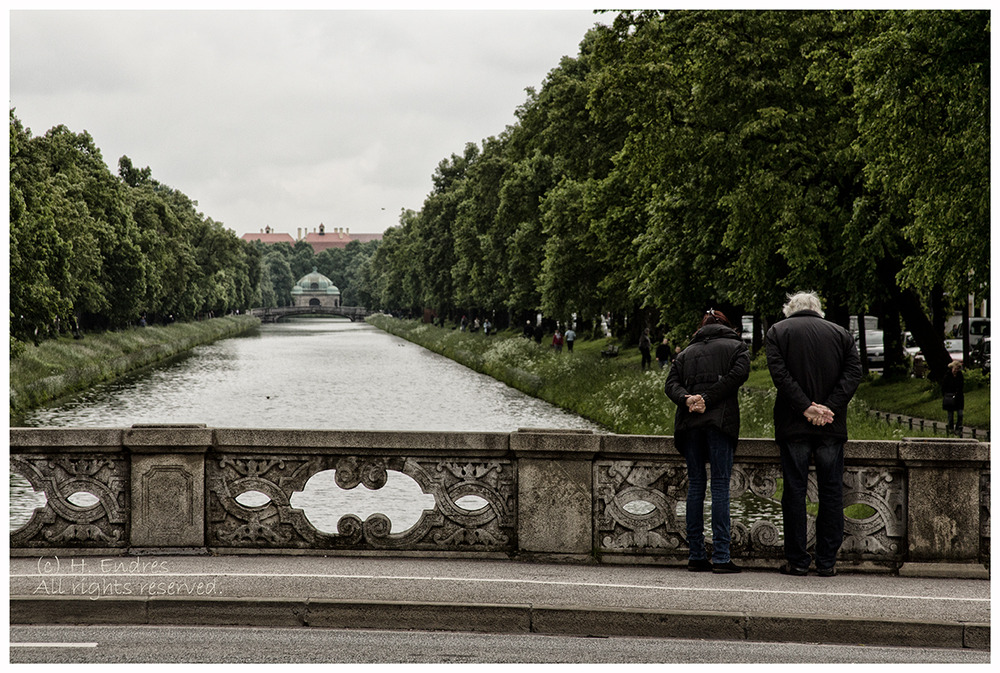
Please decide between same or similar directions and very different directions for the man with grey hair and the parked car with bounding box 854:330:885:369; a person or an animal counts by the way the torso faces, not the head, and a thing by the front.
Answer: very different directions

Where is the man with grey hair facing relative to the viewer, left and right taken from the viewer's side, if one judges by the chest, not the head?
facing away from the viewer

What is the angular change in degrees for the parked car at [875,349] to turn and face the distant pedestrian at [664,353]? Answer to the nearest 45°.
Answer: approximately 45° to its right

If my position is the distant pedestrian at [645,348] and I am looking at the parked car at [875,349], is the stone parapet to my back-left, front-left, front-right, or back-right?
back-right

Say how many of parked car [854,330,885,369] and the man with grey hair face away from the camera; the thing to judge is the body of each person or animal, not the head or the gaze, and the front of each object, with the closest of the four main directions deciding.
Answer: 1

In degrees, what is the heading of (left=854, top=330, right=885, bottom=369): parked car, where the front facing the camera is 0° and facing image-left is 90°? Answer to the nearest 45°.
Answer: approximately 0°

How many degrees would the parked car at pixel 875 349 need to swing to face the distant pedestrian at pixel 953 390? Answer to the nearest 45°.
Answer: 0° — it already faces them

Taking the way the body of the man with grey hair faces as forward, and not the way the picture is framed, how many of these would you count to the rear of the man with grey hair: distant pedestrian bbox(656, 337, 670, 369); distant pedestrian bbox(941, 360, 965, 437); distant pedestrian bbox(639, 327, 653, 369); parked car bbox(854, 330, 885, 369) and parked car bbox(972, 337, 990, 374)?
0

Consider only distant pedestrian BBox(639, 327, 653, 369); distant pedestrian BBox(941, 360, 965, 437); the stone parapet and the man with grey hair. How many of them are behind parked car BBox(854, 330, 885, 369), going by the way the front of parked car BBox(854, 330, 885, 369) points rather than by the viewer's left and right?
0

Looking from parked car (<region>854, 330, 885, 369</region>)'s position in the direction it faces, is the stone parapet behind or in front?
in front

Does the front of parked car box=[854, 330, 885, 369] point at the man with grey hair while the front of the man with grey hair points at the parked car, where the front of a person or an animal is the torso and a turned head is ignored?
yes

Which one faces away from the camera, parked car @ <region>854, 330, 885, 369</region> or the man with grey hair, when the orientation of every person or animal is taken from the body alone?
the man with grey hair

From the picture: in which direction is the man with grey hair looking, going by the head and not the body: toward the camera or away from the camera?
away from the camera

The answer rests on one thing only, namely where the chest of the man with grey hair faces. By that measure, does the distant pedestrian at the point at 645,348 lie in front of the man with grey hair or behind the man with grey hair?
in front

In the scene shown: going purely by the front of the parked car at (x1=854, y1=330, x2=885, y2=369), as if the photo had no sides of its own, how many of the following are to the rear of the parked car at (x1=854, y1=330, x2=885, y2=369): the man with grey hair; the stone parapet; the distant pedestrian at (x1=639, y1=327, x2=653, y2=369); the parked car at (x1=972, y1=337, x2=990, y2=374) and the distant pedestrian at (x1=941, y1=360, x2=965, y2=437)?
0
